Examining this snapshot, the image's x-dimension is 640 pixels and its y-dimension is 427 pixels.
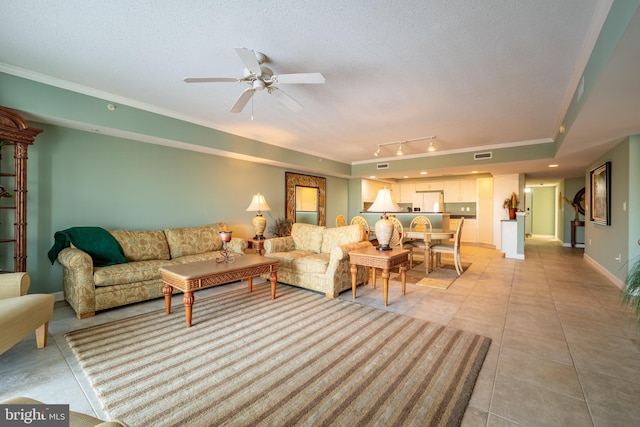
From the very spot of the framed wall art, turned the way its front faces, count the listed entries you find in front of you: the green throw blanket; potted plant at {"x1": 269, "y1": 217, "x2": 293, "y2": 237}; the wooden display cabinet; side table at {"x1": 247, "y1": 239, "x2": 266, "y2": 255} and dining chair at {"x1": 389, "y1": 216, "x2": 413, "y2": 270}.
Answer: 5

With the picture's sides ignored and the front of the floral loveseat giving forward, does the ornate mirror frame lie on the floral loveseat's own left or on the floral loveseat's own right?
on the floral loveseat's own right

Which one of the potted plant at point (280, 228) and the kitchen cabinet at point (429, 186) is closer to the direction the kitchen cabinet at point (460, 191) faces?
the potted plant

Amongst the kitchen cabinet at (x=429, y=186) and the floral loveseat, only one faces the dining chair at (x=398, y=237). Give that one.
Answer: the kitchen cabinet

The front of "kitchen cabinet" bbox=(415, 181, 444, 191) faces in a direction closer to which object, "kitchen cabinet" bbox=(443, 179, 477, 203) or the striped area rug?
the striped area rug

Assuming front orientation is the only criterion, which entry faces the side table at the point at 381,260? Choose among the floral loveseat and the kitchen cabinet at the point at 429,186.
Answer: the kitchen cabinet

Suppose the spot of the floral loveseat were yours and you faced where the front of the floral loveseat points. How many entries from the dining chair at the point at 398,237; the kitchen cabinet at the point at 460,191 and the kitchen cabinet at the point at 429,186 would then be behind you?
3

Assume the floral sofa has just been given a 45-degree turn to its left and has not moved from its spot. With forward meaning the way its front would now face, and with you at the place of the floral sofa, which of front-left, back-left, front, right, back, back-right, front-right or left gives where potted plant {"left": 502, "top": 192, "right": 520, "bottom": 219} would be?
front

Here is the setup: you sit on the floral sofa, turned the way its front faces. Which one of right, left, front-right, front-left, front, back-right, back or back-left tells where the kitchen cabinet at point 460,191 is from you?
front-left

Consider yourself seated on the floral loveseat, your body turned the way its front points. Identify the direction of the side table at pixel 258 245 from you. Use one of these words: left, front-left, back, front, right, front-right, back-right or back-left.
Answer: right

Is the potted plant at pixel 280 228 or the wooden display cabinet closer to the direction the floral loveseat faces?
the wooden display cabinet

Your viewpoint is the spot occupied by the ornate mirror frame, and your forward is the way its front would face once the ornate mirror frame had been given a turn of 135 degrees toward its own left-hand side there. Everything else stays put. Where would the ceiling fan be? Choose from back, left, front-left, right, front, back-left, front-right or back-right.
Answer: back

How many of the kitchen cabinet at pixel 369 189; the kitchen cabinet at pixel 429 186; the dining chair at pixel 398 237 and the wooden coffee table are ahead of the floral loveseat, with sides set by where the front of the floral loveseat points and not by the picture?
1

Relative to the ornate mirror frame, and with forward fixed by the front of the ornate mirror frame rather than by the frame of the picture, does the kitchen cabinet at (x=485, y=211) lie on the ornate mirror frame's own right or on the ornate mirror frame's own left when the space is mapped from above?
on the ornate mirror frame's own left

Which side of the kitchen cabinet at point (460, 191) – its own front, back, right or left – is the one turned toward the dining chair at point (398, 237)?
front
